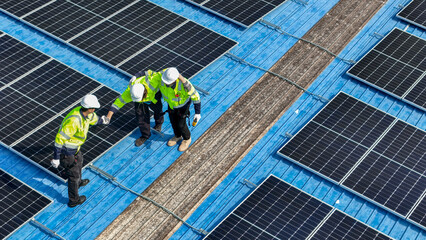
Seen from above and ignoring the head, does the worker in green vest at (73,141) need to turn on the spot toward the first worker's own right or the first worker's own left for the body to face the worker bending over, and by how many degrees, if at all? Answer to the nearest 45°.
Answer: approximately 45° to the first worker's own left

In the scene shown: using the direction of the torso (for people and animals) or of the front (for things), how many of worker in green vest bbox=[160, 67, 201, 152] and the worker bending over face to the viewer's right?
0

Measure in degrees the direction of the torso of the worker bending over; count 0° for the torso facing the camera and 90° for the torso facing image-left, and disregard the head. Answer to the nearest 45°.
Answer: approximately 45°

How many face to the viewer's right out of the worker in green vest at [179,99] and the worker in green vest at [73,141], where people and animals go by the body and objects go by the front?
1

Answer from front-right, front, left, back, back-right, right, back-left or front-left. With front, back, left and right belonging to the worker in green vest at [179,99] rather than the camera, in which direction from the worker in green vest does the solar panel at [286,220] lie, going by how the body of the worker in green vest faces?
left

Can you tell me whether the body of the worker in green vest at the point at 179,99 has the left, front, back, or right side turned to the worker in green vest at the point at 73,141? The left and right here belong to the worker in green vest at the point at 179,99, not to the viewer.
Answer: front

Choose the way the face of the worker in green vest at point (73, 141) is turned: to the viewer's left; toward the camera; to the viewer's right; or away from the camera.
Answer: to the viewer's right

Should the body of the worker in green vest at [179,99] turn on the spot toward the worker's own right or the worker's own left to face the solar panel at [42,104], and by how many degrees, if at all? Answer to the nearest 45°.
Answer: approximately 45° to the worker's own right

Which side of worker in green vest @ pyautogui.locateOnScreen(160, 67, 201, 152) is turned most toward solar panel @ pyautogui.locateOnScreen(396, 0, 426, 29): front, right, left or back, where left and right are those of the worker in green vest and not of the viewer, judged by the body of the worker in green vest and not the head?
back

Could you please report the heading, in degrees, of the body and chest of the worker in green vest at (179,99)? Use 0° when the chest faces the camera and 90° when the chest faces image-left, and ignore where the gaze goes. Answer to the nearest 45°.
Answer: approximately 45°

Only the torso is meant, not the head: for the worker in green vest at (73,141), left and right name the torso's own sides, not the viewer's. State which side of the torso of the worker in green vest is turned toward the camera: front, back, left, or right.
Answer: right

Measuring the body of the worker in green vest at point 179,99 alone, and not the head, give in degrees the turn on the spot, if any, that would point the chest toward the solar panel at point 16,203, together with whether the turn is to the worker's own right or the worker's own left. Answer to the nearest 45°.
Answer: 0° — they already face it

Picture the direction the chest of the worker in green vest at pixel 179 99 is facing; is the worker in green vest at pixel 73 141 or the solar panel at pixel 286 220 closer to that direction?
the worker in green vest
